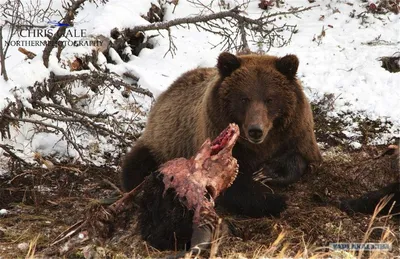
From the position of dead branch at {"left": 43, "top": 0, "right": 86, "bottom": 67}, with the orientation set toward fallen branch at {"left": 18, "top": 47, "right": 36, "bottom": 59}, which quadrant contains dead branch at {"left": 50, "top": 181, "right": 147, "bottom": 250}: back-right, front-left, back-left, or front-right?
back-left

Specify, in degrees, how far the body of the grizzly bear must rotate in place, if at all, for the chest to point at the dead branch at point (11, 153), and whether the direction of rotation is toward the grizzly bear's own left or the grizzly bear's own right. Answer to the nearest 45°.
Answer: approximately 135° to the grizzly bear's own right

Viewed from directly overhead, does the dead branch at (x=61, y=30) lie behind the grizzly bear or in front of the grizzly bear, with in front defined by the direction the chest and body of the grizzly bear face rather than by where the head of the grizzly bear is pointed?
behind

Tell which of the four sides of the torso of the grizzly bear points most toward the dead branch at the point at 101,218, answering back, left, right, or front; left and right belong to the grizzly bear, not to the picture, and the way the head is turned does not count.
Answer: right

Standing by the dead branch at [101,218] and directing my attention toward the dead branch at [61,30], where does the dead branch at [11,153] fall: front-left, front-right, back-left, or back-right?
front-left

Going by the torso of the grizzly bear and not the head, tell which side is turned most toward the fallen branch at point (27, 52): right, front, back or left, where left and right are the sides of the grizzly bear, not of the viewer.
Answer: back
